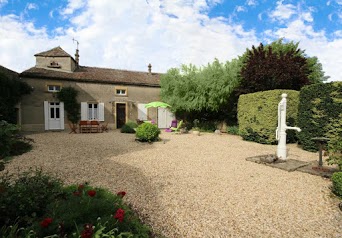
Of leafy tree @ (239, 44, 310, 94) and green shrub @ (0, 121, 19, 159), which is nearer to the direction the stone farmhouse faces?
the green shrub

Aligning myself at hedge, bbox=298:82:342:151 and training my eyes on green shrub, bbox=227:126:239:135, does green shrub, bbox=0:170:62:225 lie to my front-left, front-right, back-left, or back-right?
back-left

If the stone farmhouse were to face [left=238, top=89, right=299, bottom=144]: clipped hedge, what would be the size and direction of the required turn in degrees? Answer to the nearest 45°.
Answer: approximately 45° to its left

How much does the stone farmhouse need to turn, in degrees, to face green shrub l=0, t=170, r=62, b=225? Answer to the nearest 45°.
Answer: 0° — it already faces it

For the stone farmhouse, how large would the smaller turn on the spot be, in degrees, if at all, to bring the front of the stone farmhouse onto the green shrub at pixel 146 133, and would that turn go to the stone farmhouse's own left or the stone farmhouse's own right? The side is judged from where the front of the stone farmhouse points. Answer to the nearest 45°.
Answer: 0° — it already faces it

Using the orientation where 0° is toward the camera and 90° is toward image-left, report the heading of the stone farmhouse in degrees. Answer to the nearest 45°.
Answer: approximately 0°

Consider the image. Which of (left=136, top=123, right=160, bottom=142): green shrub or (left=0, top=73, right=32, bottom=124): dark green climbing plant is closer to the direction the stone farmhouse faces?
the green shrub

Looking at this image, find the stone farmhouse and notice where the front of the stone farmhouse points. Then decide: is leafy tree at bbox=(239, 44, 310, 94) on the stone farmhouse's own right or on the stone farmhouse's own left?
on the stone farmhouse's own left

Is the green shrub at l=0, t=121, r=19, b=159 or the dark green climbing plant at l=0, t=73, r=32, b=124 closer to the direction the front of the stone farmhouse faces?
the green shrub

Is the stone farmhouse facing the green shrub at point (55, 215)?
yes
